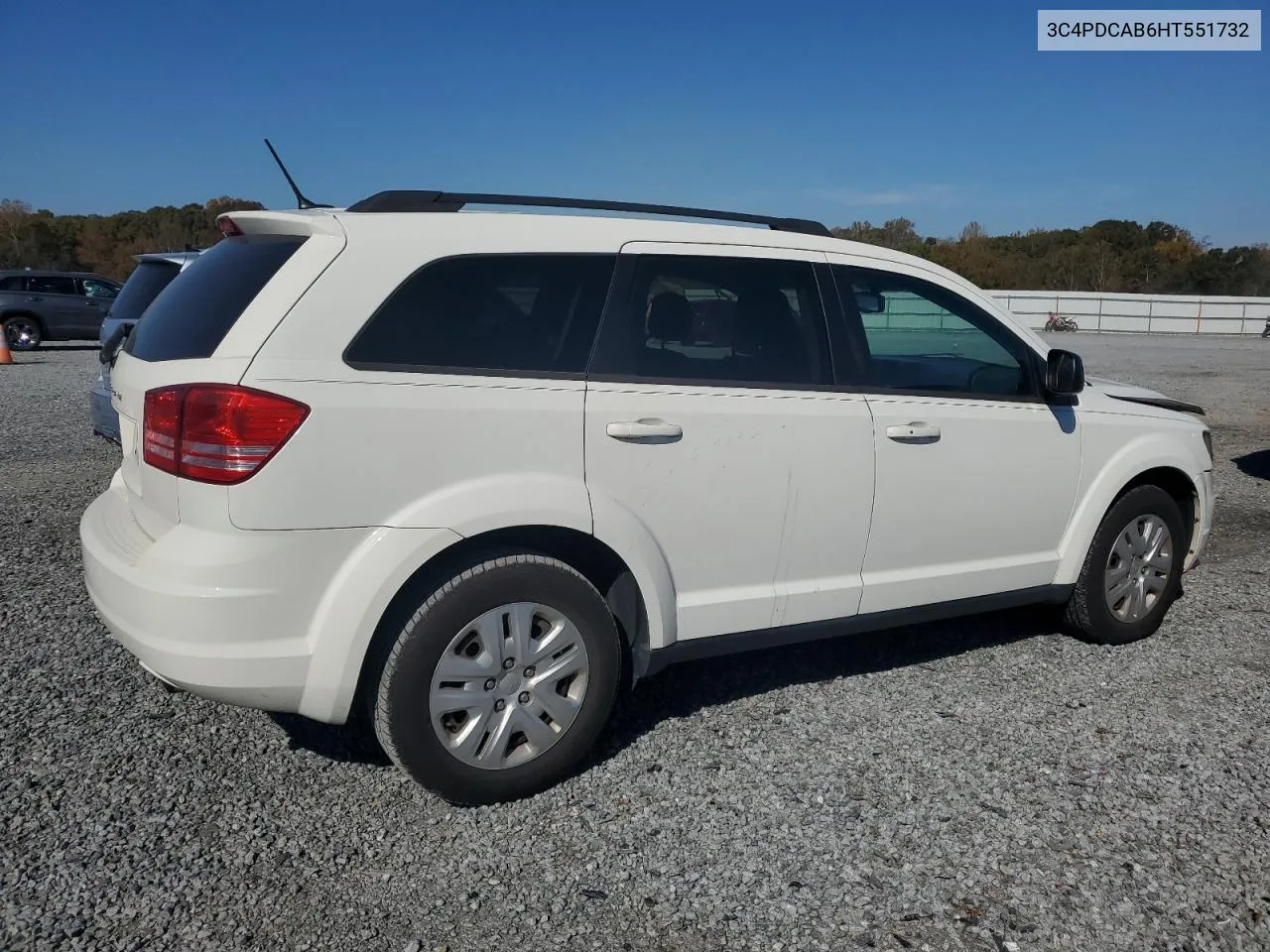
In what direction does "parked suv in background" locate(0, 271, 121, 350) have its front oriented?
to the viewer's right

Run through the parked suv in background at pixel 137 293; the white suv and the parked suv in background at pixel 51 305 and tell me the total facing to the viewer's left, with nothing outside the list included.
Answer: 0

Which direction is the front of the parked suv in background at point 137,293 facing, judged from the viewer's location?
facing away from the viewer and to the right of the viewer

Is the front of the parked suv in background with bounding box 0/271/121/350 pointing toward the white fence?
yes

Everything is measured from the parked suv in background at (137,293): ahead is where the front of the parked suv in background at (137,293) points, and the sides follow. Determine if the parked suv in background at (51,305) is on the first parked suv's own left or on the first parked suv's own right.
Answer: on the first parked suv's own left

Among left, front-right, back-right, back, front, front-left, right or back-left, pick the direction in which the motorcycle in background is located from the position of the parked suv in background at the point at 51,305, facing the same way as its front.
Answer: front

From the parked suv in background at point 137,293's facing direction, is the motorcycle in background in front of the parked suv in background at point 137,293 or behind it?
in front

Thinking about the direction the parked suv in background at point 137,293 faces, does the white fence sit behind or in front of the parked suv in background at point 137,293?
in front

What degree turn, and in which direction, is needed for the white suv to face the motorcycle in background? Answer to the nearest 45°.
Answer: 0° — it already faces it

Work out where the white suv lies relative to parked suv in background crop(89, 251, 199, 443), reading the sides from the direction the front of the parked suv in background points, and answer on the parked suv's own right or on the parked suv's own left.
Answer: on the parked suv's own right

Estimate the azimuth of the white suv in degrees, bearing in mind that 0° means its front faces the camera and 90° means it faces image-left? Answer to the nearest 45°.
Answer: approximately 225°

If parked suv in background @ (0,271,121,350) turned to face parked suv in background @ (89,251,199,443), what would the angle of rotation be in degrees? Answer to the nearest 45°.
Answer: approximately 90° to its right

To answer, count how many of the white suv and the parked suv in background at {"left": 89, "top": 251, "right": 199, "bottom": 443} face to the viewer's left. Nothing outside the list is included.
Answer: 0

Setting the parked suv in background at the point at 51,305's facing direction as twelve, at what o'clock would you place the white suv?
The white suv is roughly at 3 o'clock from the parked suv in background.
